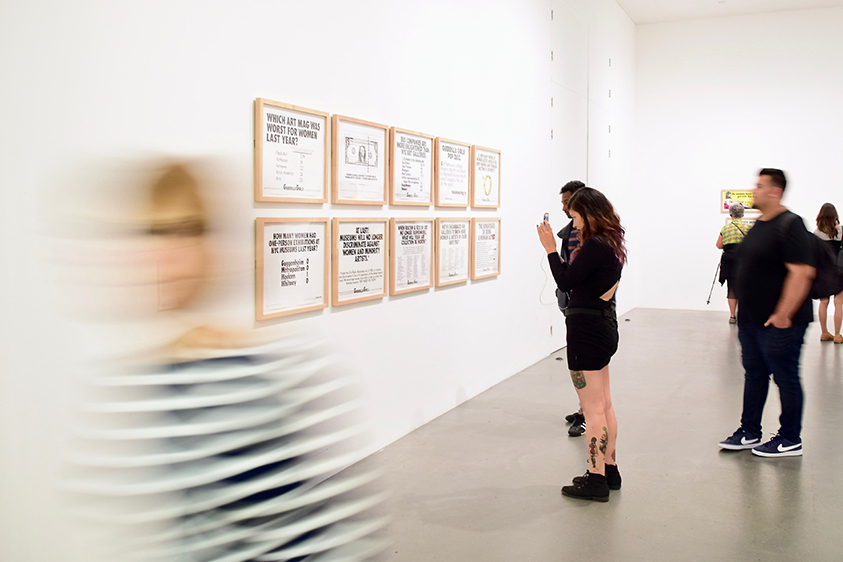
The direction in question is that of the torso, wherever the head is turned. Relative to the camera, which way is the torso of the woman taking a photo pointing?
to the viewer's left

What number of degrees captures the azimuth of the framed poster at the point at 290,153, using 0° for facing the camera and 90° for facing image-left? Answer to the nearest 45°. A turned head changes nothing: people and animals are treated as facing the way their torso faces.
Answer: approximately 315°

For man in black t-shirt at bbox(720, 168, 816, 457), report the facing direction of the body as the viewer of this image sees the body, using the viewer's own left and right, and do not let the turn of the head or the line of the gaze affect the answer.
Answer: facing to the left of the viewer

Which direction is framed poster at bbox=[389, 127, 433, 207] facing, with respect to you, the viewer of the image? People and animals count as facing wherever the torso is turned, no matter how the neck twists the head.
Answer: facing the viewer and to the right of the viewer

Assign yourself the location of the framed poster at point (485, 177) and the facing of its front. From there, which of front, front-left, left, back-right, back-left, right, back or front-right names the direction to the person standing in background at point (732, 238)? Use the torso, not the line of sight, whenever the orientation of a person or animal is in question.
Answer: left

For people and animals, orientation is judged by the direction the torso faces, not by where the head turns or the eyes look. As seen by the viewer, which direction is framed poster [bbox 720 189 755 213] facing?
toward the camera

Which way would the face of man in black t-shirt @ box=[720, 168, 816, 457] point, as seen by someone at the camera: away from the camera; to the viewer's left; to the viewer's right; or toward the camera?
to the viewer's left

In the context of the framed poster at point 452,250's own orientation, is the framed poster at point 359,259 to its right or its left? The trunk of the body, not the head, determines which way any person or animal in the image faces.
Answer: on its right

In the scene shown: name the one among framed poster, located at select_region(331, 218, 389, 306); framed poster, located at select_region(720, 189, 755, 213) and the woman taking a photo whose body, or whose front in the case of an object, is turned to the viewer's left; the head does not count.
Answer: the woman taking a photo

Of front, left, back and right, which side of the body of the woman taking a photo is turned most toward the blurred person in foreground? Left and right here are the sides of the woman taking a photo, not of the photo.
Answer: left
